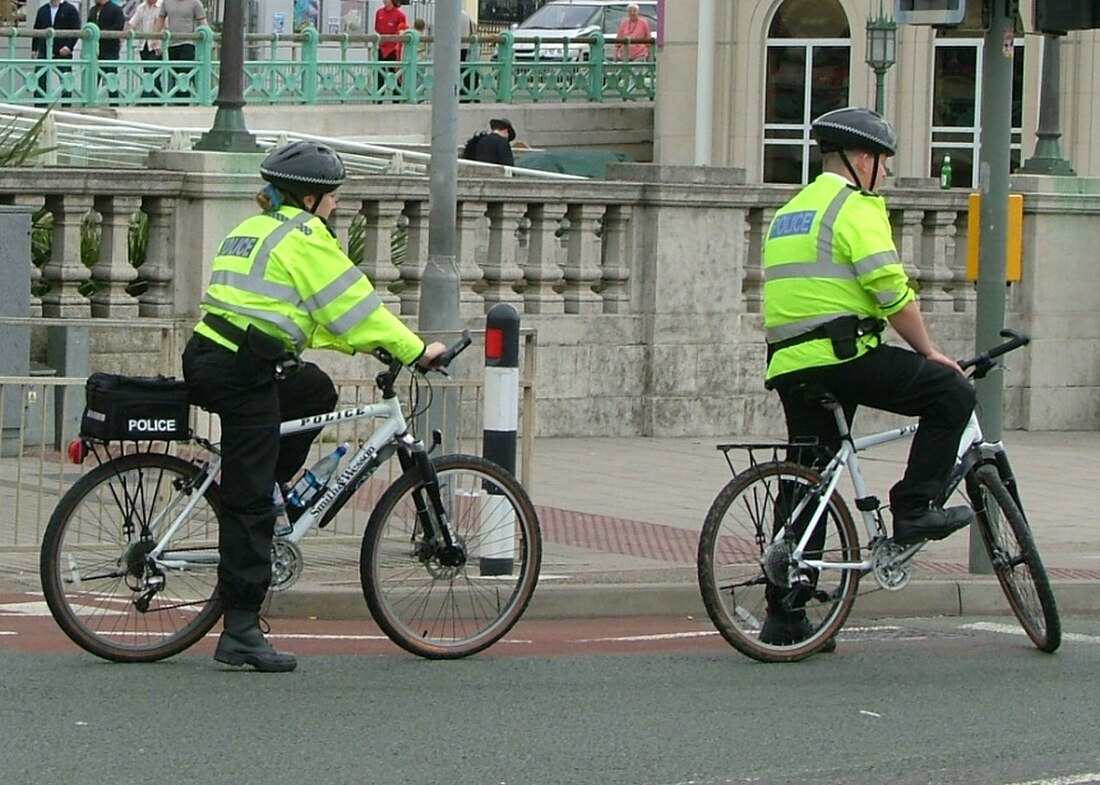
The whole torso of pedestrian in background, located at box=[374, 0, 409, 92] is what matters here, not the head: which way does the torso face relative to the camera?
toward the camera

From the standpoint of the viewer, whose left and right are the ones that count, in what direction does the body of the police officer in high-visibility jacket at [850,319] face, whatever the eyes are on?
facing away from the viewer and to the right of the viewer

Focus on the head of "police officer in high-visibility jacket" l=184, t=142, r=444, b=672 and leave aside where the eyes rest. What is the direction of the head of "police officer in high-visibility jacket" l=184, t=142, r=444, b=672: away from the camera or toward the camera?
away from the camera

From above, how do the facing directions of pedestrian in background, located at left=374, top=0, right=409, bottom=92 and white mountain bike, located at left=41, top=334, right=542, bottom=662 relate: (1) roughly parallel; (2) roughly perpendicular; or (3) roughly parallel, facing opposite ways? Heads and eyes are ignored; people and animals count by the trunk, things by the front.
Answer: roughly perpendicular

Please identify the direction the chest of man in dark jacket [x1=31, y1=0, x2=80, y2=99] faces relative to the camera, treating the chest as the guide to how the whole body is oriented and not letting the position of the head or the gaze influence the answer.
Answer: toward the camera

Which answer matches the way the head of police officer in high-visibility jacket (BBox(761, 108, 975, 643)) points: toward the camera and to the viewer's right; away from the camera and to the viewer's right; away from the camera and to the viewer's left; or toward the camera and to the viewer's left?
away from the camera and to the viewer's right

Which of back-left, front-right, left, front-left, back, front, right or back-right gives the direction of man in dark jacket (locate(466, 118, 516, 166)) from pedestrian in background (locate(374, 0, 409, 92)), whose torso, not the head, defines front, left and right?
front

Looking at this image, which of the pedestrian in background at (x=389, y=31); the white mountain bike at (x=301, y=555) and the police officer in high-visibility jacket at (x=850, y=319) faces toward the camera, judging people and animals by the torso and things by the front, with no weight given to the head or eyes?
the pedestrian in background

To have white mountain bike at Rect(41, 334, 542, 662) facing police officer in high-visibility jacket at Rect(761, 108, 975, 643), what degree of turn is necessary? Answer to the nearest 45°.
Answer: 0° — it already faces them

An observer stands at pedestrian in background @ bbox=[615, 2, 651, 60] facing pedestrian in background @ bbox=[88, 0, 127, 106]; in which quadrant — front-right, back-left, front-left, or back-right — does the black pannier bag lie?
front-left

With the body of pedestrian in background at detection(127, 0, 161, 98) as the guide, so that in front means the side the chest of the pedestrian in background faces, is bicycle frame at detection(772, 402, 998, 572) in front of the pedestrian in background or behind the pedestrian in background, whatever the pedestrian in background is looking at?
in front

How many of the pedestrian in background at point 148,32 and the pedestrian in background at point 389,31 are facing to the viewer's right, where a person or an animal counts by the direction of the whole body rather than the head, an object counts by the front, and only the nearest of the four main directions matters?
0

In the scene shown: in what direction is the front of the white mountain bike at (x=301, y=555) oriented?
to the viewer's right

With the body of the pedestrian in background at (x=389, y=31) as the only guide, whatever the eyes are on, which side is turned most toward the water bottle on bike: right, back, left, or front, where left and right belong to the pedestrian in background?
front

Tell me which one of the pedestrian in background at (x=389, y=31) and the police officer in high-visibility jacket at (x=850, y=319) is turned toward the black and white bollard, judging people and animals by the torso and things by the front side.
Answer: the pedestrian in background
